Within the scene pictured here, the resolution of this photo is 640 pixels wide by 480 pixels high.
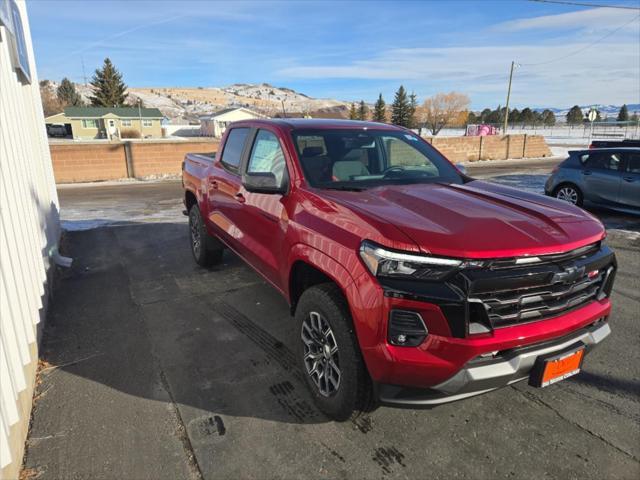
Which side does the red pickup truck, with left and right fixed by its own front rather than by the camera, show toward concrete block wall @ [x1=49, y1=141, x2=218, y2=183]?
back

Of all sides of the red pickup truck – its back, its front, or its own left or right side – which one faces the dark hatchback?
left

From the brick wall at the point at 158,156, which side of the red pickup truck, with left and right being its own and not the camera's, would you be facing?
back

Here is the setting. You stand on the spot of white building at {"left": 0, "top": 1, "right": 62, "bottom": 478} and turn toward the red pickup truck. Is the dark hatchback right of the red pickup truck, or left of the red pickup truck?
left

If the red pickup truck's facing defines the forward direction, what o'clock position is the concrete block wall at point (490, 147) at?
The concrete block wall is roughly at 8 o'clock from the red pickup truck.

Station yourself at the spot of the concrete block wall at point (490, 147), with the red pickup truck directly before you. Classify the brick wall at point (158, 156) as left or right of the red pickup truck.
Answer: right

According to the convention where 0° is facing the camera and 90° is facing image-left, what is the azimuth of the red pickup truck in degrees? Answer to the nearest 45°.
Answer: approximately 315°

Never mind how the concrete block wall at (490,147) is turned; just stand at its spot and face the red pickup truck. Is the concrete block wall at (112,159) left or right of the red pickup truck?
right
